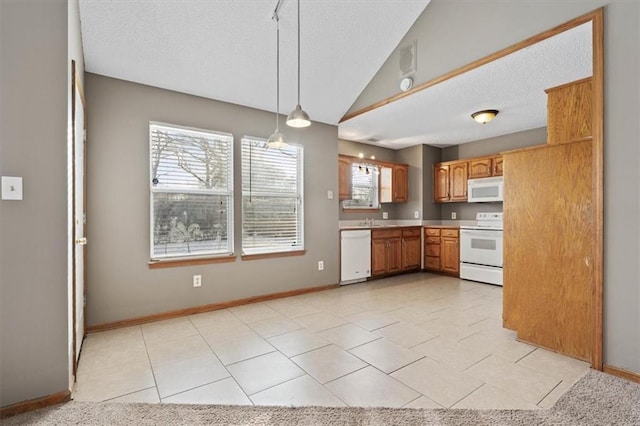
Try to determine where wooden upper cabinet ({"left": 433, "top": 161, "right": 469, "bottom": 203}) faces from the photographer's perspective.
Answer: facing the viewer and to the left of the viewer

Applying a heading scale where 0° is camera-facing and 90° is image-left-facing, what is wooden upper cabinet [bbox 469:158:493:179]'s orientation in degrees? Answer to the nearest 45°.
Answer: approximately 45°

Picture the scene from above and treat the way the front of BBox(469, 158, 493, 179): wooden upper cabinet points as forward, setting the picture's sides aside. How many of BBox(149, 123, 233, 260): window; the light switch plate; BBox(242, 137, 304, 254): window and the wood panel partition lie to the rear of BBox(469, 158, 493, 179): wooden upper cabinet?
0

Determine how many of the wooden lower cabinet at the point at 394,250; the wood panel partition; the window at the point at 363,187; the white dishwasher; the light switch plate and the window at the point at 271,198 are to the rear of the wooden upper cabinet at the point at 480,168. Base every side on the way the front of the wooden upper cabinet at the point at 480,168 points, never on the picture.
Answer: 0

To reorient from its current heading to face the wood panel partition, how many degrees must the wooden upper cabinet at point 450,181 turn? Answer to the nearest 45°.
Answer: approximately 45° to its left

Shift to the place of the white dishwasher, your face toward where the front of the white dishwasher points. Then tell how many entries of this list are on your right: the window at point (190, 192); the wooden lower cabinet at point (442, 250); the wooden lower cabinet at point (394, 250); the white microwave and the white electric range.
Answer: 1

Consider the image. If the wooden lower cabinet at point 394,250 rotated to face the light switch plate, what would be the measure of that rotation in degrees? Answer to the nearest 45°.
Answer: approximately 90° to its right

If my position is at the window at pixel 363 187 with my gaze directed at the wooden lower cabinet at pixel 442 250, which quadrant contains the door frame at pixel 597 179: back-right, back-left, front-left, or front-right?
front-right

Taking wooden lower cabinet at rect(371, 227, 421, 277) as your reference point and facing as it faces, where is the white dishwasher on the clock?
The white dishwasher is roughly at 3 o'clock from the wooden lower cabinet.

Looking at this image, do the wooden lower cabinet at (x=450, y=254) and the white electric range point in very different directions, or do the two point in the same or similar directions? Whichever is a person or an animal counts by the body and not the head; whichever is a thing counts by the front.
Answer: same or similar directions

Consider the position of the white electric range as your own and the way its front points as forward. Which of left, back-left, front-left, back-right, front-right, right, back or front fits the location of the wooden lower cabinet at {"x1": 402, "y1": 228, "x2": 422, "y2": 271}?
front-right

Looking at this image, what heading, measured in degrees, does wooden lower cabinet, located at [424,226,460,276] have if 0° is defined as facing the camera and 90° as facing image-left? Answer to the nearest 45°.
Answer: approximately 45°

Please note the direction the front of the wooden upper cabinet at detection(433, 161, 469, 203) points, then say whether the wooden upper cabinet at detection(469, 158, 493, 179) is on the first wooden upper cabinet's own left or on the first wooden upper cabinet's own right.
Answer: on the first wooden upper cabinet's own left

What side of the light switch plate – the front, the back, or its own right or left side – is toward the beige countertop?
left

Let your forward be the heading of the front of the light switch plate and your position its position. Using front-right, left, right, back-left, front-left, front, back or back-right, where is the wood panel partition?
front-left

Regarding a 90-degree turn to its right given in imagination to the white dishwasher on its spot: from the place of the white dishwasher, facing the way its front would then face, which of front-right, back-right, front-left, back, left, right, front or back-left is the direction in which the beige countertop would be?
back
